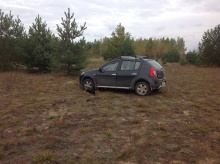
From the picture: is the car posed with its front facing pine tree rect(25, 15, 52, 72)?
yes

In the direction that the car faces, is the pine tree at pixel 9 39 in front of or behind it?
in front

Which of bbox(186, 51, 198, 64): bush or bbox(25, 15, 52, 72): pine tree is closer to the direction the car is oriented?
the pine tree

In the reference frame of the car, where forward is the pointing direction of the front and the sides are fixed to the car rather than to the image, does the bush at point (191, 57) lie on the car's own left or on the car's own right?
on the car's own right

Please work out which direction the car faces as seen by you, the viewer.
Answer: facing away from the viewer and to the left of the viewer

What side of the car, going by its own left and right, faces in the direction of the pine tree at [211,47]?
right

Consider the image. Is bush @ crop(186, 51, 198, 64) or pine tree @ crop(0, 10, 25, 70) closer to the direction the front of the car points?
the pine tree
